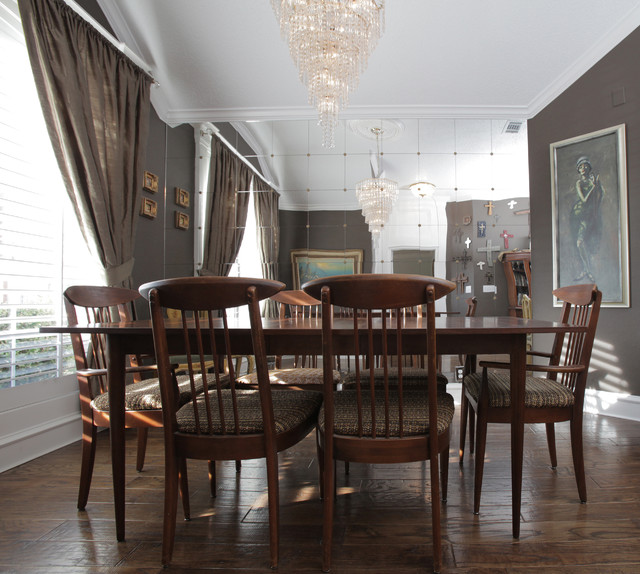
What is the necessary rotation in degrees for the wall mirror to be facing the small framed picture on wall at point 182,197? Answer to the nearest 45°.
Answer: approximately 90° to its right

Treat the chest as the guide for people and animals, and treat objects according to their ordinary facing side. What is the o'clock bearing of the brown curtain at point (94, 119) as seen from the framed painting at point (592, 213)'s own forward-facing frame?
The brown curtain is roughly at 12 o'clock from the framed painting.

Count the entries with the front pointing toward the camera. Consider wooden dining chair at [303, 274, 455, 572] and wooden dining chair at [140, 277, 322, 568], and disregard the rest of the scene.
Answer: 0

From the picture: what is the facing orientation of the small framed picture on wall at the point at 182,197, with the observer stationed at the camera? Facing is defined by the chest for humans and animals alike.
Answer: facing the viewer and to the right of the viewer

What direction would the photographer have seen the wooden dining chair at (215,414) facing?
facing away from the viewer and to the right of the viewer

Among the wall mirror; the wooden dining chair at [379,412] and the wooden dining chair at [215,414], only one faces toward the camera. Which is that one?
the wall mirror

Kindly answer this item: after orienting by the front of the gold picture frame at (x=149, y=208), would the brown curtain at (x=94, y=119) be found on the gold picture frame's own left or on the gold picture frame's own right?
on the gold picture frame's own right

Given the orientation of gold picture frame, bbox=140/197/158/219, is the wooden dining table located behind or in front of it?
in front

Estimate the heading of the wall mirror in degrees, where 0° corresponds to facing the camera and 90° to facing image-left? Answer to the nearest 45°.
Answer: approximately 0°

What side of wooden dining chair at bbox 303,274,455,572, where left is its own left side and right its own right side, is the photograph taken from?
back

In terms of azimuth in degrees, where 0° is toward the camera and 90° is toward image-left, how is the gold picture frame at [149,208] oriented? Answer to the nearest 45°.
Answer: approximately 315°

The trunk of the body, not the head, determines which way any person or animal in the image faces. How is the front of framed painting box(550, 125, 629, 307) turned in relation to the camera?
facing the viewer and to the left of the viewer

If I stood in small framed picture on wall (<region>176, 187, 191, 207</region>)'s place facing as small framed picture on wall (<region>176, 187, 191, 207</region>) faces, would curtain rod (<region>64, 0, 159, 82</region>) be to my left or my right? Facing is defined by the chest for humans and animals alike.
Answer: on my right
